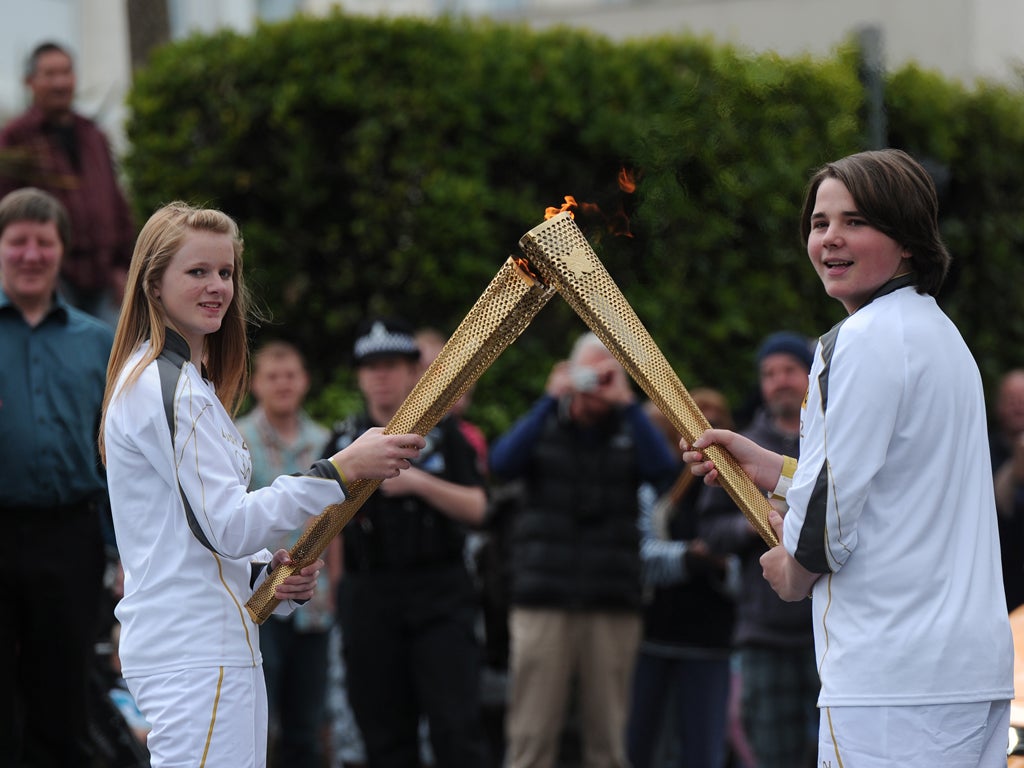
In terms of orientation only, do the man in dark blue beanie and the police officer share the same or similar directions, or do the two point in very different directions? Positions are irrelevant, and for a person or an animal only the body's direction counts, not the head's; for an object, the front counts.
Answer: same or similar directions

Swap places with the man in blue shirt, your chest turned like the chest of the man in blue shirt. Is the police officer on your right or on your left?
on your left

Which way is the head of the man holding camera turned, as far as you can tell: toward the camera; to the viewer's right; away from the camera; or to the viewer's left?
toward the camera

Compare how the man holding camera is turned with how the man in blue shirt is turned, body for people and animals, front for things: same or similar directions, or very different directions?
same or similar directions

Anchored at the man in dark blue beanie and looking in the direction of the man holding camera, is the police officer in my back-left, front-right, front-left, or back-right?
front-left

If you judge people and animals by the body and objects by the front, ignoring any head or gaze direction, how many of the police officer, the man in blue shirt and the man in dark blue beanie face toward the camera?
3

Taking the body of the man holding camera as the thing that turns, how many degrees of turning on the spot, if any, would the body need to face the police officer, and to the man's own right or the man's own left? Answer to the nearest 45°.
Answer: approximately 45° to the man's own right

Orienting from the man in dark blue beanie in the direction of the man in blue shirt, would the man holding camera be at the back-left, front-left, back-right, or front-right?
front-right

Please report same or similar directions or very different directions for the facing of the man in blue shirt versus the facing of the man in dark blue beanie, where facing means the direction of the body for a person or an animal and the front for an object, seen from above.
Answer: same or similar directions

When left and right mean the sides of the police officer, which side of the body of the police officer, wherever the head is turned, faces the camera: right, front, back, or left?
front

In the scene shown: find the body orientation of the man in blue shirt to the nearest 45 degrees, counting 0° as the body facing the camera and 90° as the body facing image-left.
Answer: approximately 0°

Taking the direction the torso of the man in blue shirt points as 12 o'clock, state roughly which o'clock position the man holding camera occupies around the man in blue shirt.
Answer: The man holding camera is roughly at 8 o'clock from the man in blue shirt.

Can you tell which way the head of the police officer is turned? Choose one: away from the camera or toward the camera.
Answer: toward the camera

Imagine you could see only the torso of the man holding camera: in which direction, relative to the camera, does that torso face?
toward the camera

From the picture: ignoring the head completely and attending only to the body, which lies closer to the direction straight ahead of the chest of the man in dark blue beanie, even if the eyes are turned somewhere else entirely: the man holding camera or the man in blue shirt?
the man in blue shirt

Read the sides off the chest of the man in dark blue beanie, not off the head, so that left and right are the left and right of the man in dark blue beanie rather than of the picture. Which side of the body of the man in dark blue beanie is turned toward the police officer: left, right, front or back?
right
